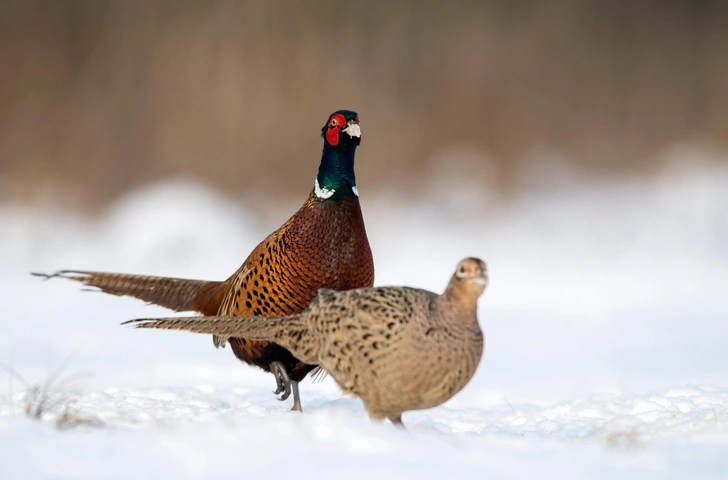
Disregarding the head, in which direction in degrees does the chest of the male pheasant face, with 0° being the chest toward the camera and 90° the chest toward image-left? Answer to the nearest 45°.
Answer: approximately 315°
